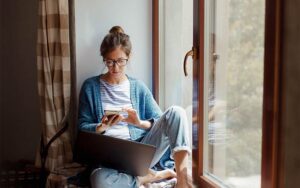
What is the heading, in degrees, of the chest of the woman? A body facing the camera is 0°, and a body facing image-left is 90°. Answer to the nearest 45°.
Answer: approximately 0°
